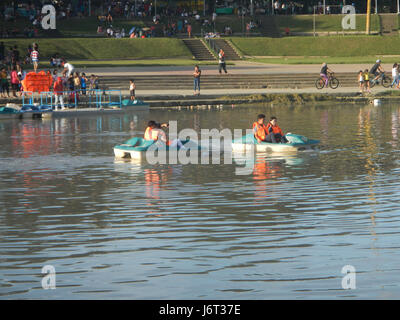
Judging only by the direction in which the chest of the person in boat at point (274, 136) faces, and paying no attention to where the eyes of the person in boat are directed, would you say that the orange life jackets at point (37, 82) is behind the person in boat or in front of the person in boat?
behind

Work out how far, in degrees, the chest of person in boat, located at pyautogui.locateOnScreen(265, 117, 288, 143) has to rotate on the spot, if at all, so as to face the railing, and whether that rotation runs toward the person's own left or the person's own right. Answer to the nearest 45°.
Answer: approximately 180°

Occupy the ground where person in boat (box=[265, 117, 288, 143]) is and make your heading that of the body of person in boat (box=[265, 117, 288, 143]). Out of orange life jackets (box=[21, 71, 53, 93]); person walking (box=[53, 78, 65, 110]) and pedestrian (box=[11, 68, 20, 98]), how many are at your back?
3

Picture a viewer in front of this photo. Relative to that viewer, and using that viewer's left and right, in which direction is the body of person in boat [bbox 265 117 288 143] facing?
facing the viewer and to the right of the viewer

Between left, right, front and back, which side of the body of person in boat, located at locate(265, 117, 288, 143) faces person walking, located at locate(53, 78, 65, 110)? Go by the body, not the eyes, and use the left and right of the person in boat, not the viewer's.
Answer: back
